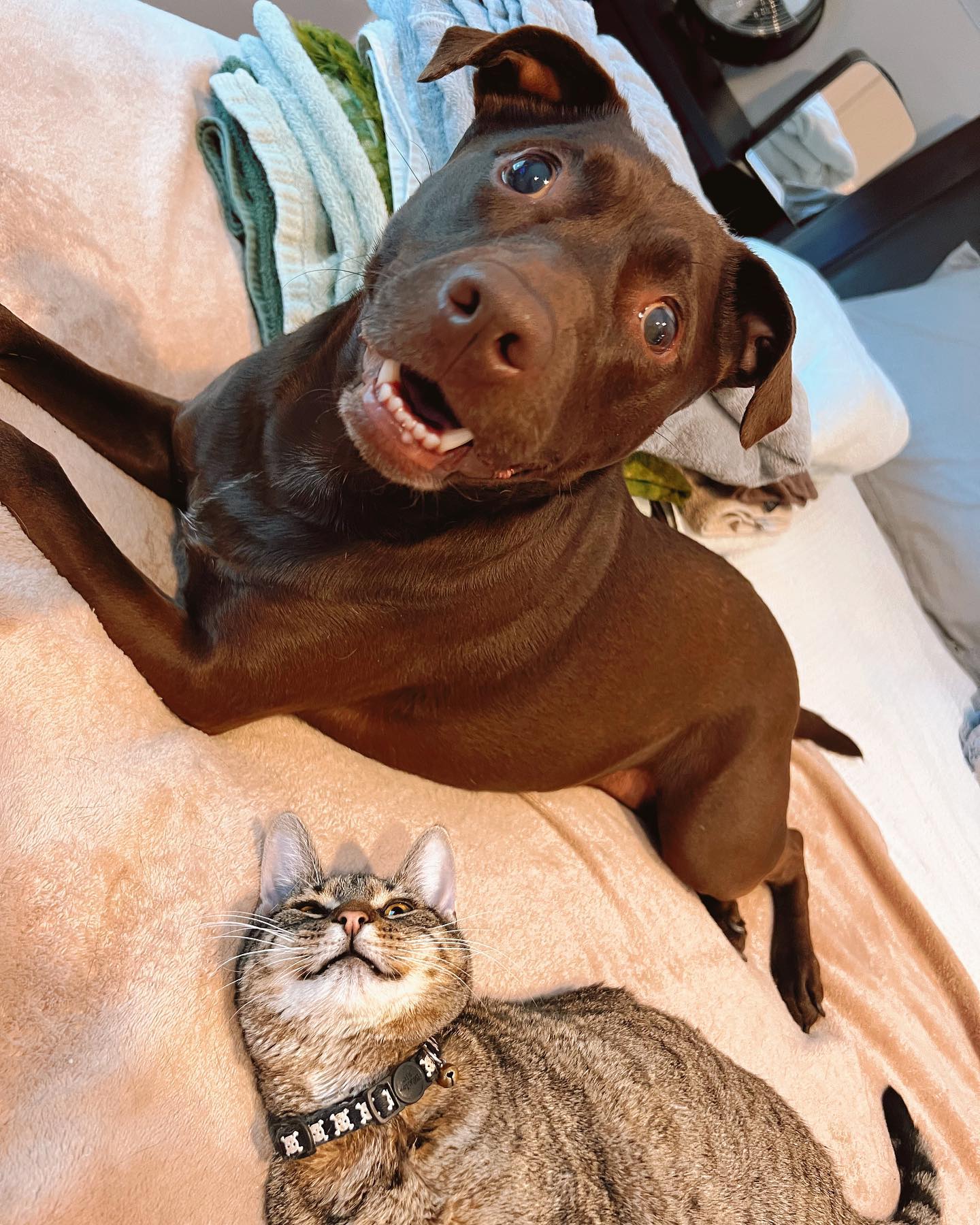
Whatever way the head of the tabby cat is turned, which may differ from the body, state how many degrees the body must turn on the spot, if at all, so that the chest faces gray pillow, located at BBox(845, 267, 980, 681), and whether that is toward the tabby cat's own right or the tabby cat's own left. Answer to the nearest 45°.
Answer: approximately 135° to the tabby cat's own right

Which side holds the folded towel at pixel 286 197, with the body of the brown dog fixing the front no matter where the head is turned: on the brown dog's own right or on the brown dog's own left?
on the brown dog's own right

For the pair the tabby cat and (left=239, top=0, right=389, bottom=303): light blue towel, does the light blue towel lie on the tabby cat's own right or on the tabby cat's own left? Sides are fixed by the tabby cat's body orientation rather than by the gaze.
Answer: on the tabby cat's own right

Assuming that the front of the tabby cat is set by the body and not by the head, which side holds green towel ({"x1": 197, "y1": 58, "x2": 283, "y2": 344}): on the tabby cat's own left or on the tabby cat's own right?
on the tabby cat's own right

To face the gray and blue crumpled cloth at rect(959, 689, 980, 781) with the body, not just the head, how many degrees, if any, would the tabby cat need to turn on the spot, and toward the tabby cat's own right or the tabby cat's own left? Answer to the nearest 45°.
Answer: approximately 135° to the tabby cat's own right
